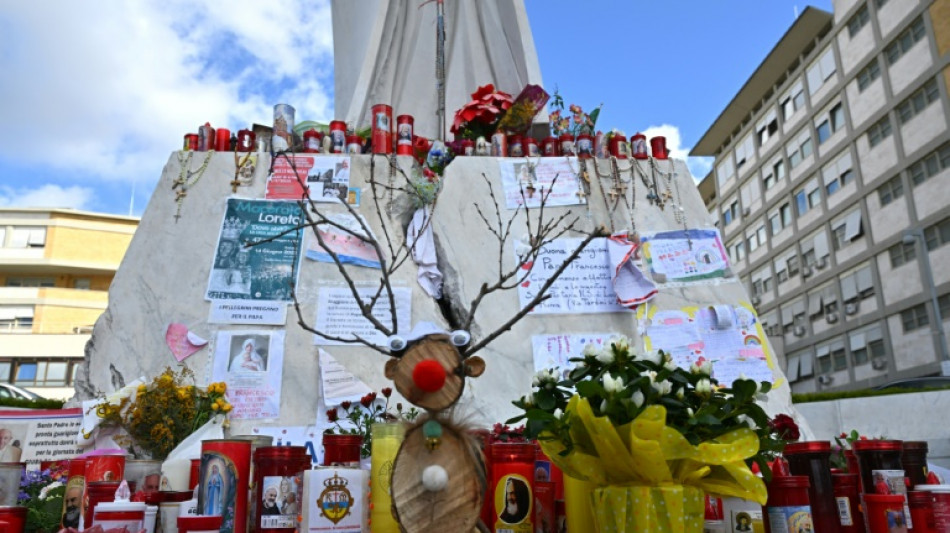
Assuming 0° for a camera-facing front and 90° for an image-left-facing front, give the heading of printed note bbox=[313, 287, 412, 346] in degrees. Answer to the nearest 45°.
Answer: approximately 0°

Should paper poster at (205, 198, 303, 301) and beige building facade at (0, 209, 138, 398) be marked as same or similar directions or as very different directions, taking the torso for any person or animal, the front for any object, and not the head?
same or similar directions

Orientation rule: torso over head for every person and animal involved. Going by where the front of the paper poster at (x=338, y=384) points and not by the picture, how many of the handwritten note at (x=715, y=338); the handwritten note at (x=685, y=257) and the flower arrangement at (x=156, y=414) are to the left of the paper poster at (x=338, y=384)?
2

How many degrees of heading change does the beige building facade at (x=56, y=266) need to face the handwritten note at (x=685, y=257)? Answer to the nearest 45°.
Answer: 0° — it already faces it

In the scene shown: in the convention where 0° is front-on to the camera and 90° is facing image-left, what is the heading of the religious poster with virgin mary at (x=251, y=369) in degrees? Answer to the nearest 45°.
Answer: approximately 0°

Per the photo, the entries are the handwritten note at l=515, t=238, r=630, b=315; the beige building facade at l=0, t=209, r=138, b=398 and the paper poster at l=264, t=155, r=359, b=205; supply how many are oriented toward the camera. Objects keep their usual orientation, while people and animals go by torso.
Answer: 3

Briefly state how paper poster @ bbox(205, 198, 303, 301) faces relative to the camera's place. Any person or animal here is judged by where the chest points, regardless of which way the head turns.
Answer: facing the viewer

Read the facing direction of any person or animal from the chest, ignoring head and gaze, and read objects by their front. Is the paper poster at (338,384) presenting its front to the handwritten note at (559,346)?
no

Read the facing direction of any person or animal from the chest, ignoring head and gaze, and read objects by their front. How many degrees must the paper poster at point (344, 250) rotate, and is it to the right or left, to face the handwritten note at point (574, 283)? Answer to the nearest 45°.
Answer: approximately 90° to its left

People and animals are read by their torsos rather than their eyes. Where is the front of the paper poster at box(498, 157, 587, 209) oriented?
toward the camera

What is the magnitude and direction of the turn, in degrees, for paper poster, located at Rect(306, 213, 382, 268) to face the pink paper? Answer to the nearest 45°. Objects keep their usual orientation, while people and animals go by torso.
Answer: approximately 90° to its right

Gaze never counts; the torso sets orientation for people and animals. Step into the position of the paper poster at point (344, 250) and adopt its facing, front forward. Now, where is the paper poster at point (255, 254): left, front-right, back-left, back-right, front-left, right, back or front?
right

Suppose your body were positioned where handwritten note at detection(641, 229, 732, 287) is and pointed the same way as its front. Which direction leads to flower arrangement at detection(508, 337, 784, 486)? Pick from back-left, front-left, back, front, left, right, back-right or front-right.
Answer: front

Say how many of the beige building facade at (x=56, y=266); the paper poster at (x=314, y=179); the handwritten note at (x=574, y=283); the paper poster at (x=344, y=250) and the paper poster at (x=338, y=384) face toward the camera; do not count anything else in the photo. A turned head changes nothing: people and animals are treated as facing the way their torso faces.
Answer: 5
